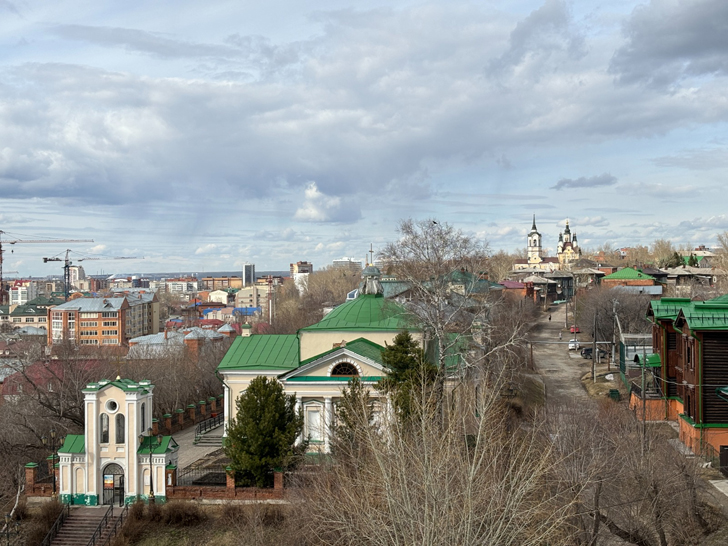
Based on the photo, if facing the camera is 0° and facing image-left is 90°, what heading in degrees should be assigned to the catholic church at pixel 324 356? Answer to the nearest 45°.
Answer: approximately 0°

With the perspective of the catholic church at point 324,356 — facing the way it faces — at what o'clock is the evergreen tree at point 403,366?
The evergreen tree is roughly at 11 o'clock from the catholic church.

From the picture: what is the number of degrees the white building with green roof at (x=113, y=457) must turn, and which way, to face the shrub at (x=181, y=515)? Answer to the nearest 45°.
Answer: approximately 45° to its left

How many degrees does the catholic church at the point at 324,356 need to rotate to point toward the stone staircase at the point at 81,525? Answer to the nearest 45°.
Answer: approximately 45° to its right

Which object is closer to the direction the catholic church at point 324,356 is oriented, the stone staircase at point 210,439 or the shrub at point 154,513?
the shrub

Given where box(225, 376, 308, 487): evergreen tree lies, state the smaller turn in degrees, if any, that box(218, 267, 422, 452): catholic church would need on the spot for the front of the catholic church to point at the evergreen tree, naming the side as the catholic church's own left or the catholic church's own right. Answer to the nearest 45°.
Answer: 0° — it already faces it

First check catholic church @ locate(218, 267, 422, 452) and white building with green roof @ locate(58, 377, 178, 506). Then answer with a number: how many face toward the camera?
2

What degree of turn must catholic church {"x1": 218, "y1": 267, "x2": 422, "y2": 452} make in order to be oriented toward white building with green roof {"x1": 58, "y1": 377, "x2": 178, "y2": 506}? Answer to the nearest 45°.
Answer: approximately 45° to its right
